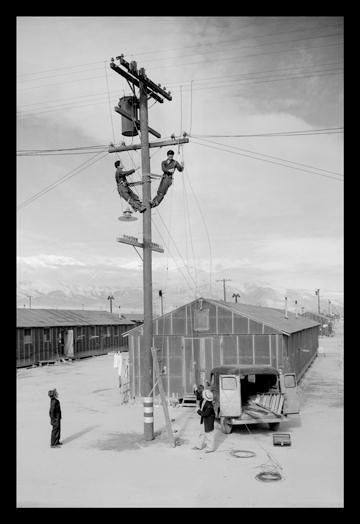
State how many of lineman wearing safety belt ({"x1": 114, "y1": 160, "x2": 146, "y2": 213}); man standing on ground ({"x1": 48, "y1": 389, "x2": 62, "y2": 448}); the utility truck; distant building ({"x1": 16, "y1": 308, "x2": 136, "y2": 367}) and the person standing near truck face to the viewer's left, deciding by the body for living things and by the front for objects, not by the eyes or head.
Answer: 1

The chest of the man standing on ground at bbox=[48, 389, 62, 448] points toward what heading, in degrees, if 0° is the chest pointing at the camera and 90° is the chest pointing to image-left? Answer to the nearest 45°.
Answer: approximately 270°

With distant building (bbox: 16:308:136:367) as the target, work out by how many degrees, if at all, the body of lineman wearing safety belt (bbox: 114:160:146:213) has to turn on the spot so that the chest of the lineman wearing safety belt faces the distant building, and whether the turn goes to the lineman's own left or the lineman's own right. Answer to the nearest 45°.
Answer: approximately 90° to the lineman's own left

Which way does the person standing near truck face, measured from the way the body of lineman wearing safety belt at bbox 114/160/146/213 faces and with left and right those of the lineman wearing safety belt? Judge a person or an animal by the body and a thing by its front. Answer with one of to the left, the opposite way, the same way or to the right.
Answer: the opposite way

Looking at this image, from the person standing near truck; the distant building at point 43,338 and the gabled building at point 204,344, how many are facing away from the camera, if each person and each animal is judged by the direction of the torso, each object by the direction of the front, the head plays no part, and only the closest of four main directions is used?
0

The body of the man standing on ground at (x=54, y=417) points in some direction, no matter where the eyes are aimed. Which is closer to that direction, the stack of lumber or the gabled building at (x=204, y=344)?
the stack of lumber

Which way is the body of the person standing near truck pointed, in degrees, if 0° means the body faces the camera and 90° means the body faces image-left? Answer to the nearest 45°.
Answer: approximately 90°

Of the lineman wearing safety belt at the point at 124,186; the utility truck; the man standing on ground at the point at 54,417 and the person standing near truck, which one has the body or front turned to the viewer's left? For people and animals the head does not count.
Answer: the person standing near truck

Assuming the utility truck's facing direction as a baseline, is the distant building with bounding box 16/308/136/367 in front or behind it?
in front

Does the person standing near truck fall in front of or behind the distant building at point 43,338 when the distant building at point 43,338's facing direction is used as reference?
in front

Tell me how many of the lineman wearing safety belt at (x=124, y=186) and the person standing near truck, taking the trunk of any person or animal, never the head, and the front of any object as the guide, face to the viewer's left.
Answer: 1

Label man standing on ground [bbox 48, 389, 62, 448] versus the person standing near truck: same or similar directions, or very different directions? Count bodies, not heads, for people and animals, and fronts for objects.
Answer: very different directions

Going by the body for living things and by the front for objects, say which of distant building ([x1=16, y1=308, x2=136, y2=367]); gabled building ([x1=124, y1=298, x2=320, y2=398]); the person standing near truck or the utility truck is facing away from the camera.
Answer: the utility truck

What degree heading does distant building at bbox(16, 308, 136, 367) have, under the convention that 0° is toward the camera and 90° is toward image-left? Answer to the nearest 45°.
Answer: approximately 315°

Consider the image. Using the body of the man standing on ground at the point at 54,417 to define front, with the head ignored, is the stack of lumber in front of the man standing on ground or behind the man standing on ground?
in front

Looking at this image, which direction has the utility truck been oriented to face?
away from the camera

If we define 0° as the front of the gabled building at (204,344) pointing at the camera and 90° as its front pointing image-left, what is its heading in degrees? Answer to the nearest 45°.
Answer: approximately 45°

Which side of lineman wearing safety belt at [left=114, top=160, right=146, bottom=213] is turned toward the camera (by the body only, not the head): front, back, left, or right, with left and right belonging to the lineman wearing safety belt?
right

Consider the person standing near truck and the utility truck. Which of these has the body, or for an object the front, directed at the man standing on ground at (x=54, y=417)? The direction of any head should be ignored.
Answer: the person standing near truck
